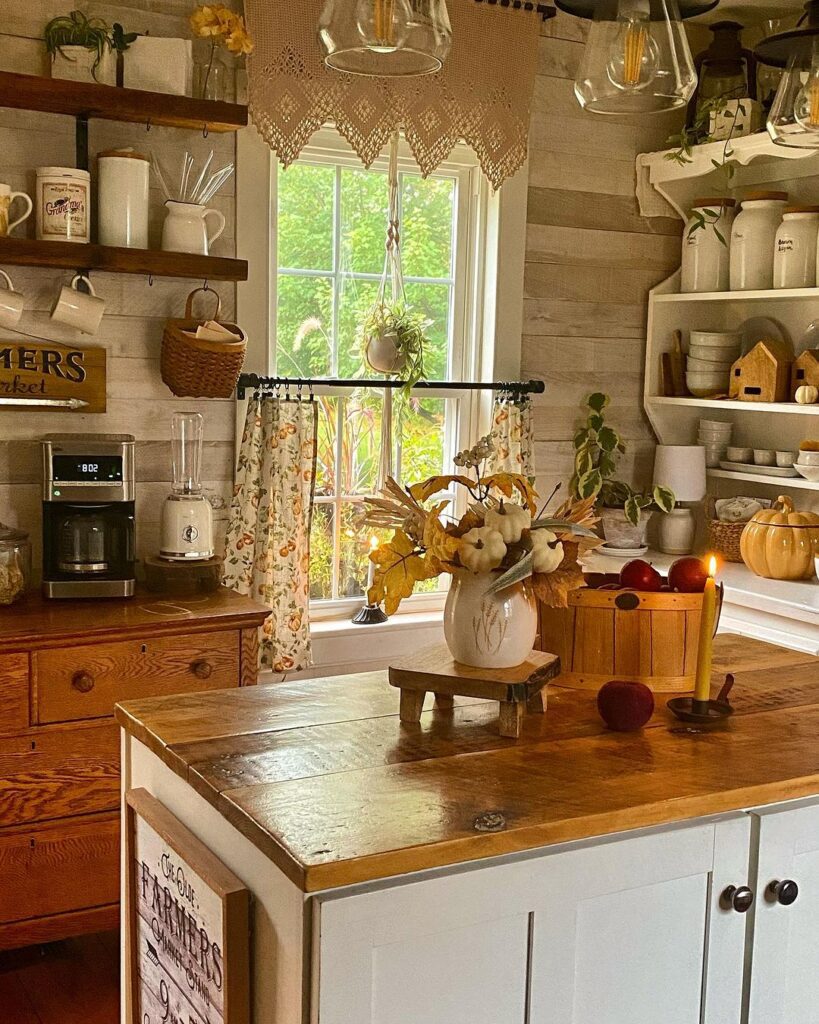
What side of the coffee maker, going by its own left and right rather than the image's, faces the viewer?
front

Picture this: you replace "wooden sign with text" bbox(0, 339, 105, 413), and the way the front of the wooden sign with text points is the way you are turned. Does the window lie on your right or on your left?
on your left

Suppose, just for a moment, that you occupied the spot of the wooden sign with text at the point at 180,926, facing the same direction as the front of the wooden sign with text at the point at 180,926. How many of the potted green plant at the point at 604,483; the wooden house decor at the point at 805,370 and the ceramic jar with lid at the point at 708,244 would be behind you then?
3

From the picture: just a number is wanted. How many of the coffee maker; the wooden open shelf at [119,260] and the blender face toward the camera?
3

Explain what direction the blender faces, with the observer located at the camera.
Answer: facing the viewer

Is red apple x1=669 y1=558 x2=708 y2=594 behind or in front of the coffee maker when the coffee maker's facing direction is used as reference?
in front

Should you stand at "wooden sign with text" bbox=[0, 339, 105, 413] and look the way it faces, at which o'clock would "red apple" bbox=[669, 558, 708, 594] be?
The red apple is roughly at 11 o'clock from the wooden sign with text.

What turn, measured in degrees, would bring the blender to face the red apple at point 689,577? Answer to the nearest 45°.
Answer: approximately 45° to its left

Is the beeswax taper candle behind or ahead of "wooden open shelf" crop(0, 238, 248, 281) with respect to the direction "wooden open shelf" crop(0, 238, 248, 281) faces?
ahead

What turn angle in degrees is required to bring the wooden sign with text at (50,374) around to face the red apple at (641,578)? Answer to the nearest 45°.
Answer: approximately 45° to its left

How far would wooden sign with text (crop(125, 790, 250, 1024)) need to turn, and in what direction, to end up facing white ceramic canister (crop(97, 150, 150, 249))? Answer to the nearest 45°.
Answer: approximately 135° to its right

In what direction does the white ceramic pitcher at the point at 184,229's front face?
to the viewer's left

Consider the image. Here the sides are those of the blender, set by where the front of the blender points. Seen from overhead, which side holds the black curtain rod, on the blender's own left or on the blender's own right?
on the blender's own left

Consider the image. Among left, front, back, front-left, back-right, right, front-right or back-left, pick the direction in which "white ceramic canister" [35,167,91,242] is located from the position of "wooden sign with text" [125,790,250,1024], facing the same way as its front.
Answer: back-right
